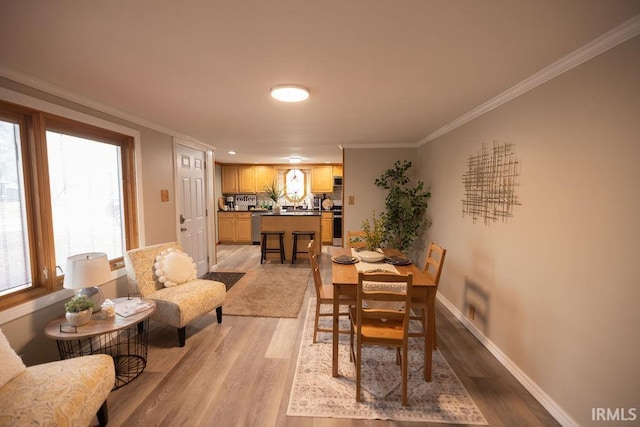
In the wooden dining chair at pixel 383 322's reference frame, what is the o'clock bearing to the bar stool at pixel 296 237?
The bar stool is roughly at 11 o'clock from the wooden dining chair.

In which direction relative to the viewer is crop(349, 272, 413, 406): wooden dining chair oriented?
away from the camera

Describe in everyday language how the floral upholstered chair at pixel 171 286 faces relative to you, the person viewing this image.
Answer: facing the viewer and to the right of the viewer

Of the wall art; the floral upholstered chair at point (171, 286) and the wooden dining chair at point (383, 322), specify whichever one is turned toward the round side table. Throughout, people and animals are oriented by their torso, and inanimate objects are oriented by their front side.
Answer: the wall art

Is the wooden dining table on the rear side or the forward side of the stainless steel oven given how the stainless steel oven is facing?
on the forward side

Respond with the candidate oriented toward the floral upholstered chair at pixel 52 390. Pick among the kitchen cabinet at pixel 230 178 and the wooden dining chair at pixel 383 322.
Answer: the kitchen cabinet

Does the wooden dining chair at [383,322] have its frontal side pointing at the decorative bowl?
yes

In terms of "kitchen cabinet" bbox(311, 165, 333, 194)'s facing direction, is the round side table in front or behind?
in front

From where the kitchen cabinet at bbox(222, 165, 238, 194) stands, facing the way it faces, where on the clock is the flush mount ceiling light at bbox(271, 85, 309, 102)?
The flush mount ceiling light is roughly at 12 o'clock from the kitchen cabinet.

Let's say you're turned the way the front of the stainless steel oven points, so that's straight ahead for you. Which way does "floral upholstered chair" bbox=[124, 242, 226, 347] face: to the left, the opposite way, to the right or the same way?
to the left

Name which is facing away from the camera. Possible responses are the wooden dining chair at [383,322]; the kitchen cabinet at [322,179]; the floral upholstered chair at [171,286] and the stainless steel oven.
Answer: the wooden dining chair

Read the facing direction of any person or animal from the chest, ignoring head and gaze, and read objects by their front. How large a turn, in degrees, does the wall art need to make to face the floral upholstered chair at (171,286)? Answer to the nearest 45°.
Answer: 0° — it already faces it

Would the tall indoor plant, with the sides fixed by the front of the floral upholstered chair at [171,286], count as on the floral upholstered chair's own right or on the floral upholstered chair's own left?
on the floral upholstered chair's own left

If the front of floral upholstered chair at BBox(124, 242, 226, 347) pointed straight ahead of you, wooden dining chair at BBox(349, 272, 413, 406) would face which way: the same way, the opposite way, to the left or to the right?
to the left

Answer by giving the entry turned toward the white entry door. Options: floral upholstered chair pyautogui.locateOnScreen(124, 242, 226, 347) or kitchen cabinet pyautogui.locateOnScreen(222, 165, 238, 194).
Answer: the kitchen cabinet

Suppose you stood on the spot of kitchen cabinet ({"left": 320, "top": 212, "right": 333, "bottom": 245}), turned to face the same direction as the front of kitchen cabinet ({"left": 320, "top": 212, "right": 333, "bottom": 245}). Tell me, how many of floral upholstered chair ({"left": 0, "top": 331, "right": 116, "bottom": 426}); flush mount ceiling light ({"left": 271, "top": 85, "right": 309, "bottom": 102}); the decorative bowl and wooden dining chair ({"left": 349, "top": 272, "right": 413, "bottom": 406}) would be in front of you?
4

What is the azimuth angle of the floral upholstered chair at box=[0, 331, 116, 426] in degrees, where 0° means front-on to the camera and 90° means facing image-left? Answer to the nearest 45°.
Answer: approximately 270°

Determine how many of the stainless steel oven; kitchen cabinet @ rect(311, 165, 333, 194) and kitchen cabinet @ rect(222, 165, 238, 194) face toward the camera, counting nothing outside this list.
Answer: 3

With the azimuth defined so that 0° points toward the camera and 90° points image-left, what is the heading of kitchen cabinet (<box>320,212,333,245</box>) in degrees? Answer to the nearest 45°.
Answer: approximately 0°
